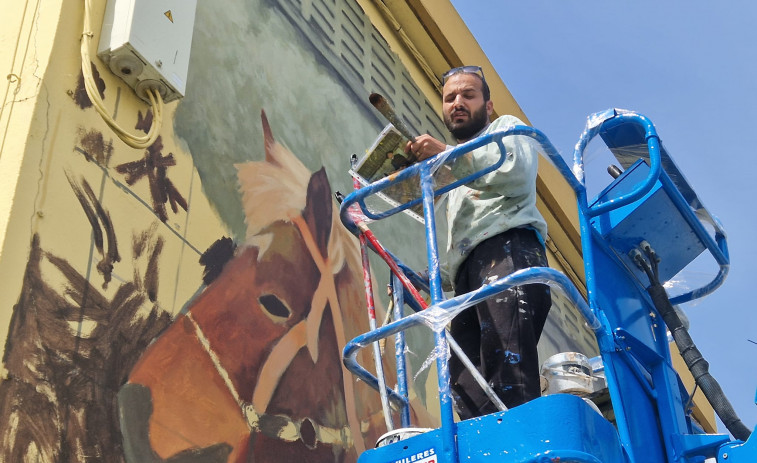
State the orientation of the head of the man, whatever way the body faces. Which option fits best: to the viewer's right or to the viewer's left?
to the viewer's left

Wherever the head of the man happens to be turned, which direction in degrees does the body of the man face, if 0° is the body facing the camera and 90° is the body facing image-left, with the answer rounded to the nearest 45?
approximately 45°

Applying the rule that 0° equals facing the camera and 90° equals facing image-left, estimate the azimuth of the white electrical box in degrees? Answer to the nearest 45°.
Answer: approximately 315°
